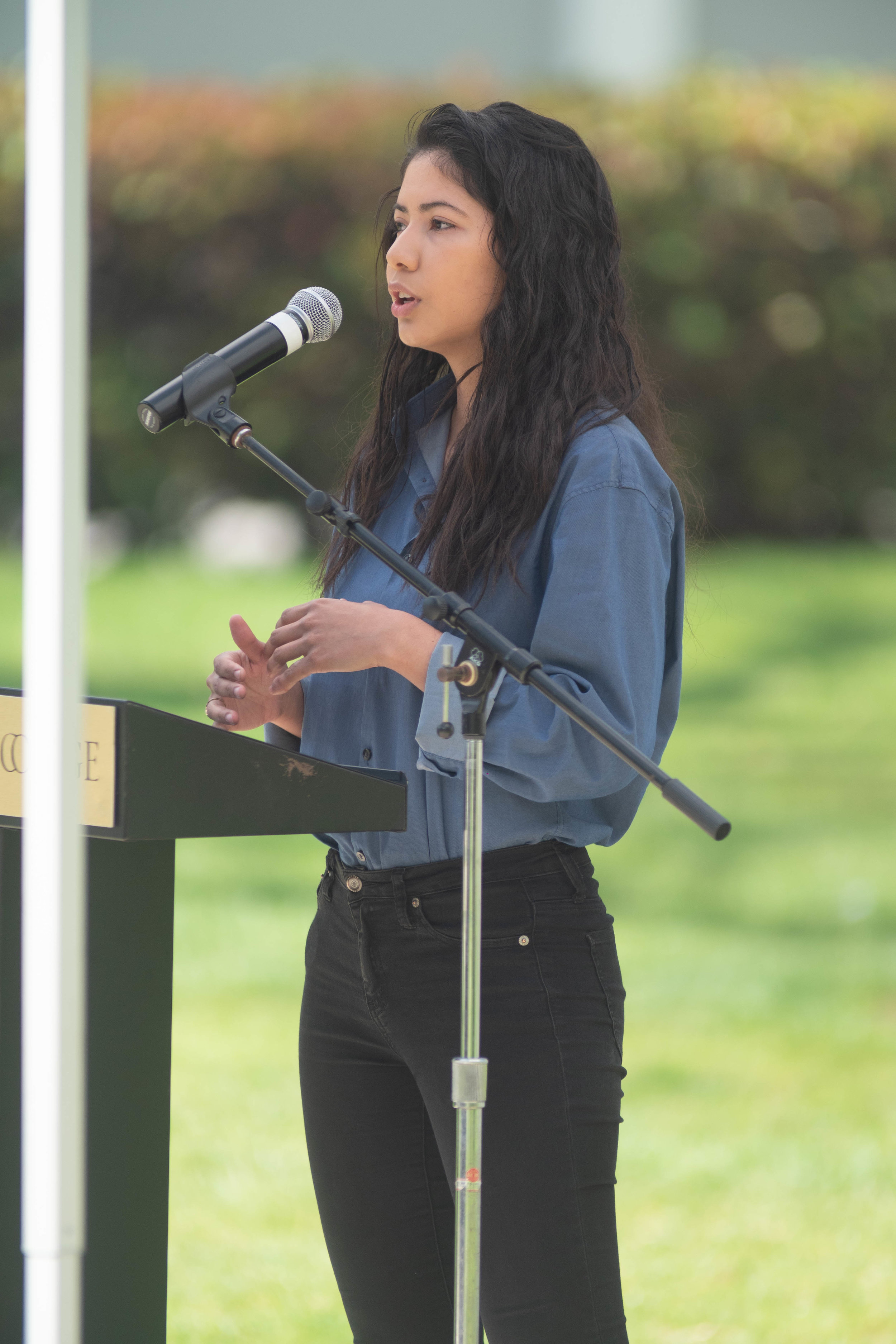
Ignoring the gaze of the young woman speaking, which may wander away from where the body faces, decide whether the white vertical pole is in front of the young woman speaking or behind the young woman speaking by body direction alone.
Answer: in front

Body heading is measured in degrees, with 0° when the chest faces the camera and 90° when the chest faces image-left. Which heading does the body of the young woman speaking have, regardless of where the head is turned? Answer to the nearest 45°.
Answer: approximately 45°
